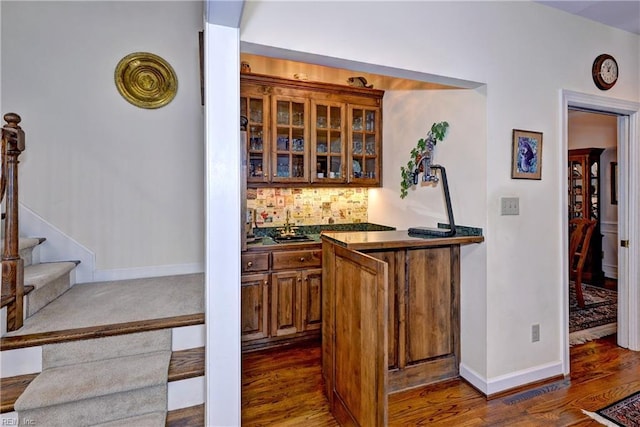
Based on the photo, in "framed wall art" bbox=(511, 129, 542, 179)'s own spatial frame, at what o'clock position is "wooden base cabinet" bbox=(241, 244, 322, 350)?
The wooden base cabinet is roughly at 4 o'clock from the framed wall art.

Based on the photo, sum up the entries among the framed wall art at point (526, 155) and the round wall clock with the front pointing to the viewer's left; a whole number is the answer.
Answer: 0

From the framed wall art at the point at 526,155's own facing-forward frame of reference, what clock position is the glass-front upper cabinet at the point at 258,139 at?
The glass-front upper cabinet is roughly at 4 o'clock from the framed wall art.

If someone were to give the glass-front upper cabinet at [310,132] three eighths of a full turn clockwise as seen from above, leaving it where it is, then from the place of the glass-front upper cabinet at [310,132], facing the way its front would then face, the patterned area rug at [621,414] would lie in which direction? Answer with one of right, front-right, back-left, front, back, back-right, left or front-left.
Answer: back-left

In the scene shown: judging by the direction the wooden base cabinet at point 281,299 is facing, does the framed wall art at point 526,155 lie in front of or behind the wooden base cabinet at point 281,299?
in front

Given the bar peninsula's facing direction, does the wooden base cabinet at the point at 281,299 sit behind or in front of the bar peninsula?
behind

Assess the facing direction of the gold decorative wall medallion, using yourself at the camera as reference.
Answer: facing the viewer

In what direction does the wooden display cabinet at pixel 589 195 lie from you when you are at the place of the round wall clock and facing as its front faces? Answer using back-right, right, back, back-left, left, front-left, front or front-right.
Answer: back-left

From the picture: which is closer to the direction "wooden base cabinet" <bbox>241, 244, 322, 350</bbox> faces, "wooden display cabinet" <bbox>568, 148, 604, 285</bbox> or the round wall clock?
the round wall clock
